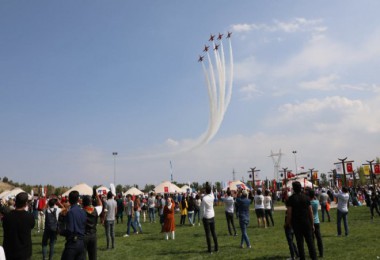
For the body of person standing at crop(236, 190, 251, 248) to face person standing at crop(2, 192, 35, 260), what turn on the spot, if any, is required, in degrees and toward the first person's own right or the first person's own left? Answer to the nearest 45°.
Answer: approximately 135° to the first person's own left

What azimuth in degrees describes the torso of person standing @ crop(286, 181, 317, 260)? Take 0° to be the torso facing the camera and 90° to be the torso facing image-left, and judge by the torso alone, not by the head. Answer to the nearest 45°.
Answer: approximately 180°

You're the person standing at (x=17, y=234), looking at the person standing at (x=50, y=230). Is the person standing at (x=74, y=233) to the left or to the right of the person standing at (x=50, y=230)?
right

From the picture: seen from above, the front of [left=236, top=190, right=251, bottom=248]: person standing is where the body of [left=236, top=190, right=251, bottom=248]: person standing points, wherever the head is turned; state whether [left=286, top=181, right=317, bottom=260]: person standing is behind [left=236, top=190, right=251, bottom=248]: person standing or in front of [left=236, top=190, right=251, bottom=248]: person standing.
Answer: behind

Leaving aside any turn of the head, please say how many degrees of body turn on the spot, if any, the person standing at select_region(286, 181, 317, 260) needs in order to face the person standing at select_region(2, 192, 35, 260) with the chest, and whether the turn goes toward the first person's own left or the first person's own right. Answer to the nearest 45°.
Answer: approximately 135° to the first person's own left

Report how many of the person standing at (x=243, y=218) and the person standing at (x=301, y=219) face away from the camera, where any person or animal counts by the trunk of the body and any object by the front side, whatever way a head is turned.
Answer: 2

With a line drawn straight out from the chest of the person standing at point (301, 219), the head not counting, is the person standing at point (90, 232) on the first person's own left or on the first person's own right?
on the first person's own left

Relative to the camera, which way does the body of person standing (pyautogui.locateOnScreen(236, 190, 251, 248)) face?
away from the camera

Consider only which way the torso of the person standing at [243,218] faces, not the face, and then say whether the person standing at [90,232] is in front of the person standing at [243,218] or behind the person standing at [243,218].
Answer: behind
